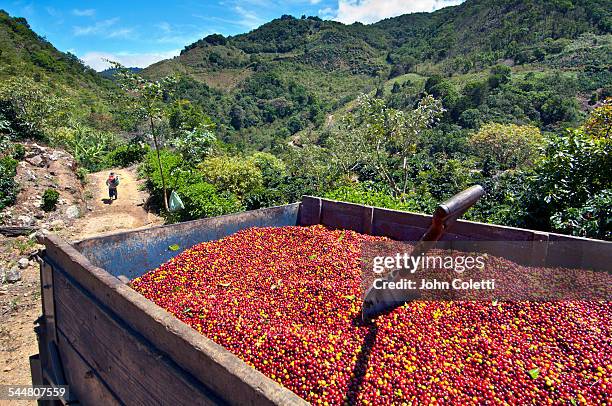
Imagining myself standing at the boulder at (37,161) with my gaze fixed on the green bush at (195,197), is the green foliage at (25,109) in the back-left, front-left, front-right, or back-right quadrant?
back-left
